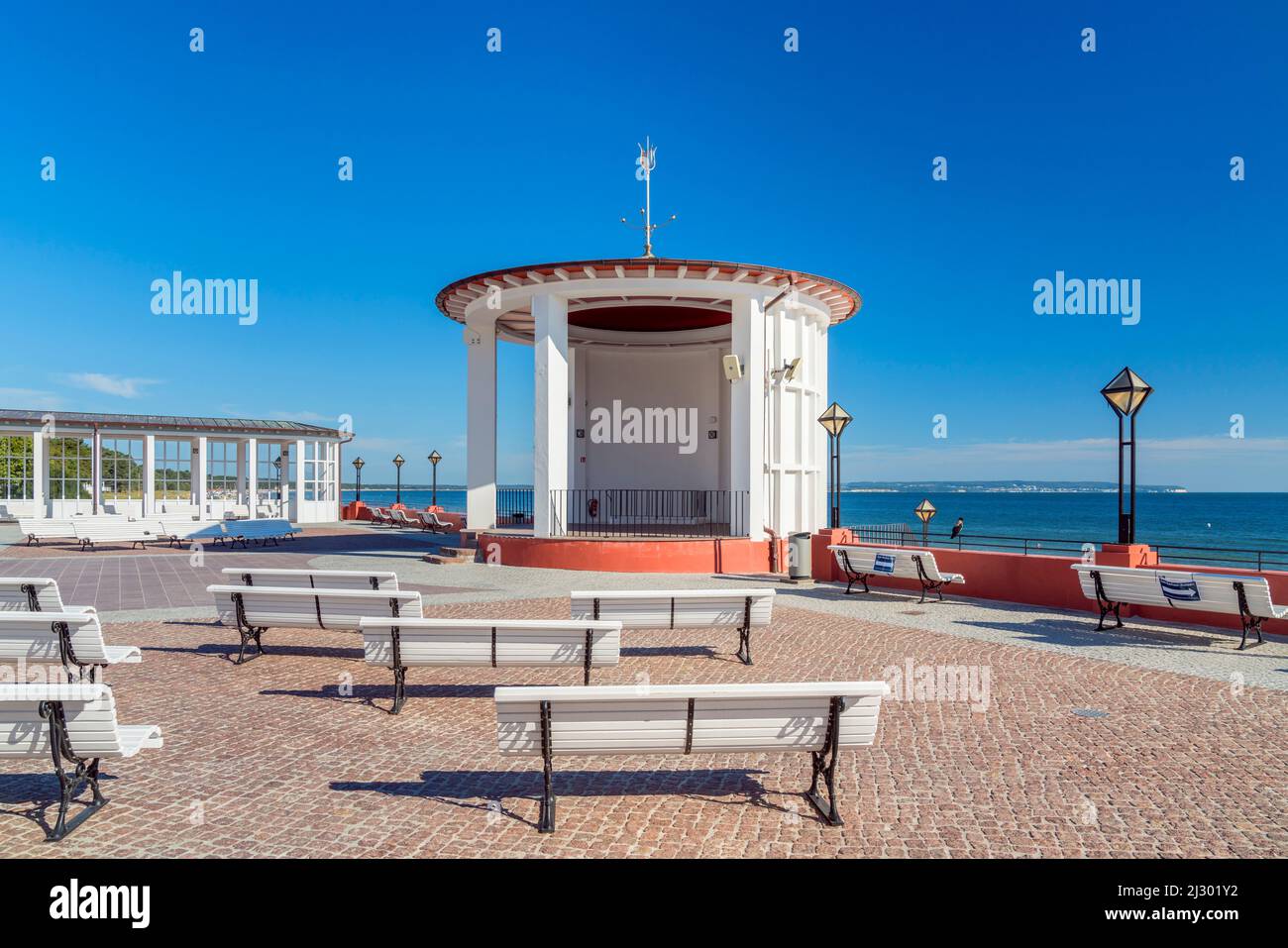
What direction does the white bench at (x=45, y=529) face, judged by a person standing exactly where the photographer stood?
facing the viewer and to the right of the viewer

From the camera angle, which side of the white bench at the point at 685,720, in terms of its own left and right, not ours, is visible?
back

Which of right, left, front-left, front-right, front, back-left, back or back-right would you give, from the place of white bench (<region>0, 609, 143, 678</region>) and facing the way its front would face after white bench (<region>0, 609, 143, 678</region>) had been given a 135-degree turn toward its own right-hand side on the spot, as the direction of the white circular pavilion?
back-left

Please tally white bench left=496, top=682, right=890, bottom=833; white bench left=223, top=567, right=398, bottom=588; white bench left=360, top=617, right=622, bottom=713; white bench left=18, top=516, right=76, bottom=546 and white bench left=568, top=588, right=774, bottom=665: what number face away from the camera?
4

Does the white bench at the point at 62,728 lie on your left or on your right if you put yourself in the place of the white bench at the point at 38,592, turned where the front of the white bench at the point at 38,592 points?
on your right

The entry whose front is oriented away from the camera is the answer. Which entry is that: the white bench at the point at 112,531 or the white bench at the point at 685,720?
the white bench at the point at 685,720

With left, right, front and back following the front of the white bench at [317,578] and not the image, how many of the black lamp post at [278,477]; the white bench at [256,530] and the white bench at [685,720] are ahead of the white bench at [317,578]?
2

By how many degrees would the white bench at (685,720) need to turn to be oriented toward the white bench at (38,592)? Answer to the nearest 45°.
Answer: approximately 45° to its left

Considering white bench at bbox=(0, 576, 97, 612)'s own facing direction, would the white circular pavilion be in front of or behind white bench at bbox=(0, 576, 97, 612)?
in front

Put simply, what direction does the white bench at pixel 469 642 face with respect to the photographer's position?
facing away from the viewer

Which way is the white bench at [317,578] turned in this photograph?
away from the camera

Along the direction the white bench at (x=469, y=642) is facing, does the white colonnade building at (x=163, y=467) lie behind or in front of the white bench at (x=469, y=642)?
in front

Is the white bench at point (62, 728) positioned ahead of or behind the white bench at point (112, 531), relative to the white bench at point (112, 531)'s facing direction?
ahead

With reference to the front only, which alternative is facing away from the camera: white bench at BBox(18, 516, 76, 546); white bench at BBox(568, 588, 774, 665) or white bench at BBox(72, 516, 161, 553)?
white bench at BBox(568, 588, 774, 665)
